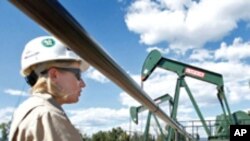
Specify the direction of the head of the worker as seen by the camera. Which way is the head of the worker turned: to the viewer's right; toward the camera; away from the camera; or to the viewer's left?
to the viewer's right

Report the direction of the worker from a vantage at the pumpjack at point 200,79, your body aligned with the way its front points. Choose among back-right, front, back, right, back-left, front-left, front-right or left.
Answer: left

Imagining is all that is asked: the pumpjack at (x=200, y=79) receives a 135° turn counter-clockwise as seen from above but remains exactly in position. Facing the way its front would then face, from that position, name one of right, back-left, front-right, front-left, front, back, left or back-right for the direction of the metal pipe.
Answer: front-right

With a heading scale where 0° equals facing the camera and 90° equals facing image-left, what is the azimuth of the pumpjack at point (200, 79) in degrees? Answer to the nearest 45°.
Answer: approximately 90°
